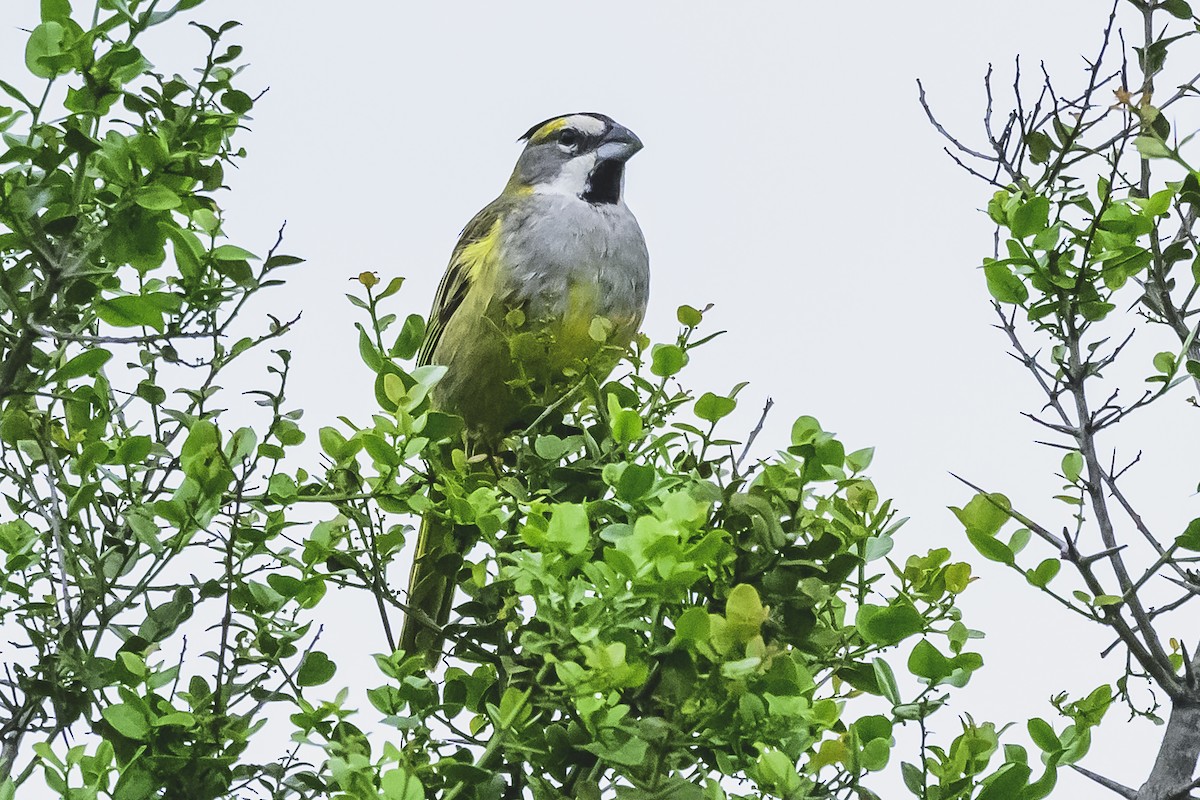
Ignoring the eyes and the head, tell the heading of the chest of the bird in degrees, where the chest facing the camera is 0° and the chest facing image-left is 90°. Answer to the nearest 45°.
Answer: approximately 315°
